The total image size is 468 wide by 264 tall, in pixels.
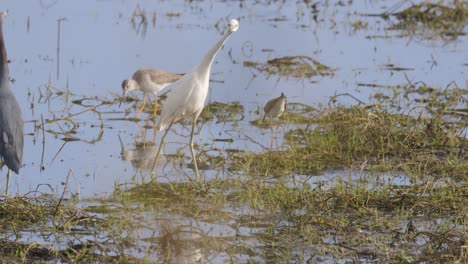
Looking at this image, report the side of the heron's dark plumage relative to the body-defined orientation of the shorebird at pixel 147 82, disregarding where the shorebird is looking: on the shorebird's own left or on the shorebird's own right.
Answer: on the shorebird's own left

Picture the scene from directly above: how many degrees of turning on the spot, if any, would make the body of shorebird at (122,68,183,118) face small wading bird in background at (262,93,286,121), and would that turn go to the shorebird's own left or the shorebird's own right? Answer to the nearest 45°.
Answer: approximately 135° to the shorebird's own left

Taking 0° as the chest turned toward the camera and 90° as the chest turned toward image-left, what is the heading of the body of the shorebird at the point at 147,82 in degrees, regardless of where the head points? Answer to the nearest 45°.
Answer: approximately 90°

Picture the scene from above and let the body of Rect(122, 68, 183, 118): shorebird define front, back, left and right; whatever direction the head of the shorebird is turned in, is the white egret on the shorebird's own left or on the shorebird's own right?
on the shorebird's own left

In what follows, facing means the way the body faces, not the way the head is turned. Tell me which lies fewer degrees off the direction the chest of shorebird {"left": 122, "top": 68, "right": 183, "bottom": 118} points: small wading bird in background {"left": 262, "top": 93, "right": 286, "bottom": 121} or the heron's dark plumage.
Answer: the heron's dark plumage
